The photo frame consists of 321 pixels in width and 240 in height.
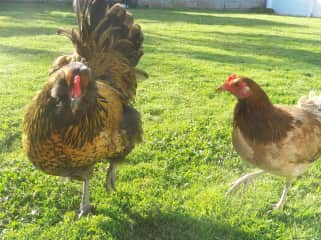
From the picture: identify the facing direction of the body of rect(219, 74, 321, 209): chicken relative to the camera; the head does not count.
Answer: to the viewer's left

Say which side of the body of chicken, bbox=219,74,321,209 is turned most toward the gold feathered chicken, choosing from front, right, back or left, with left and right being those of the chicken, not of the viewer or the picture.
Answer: front
